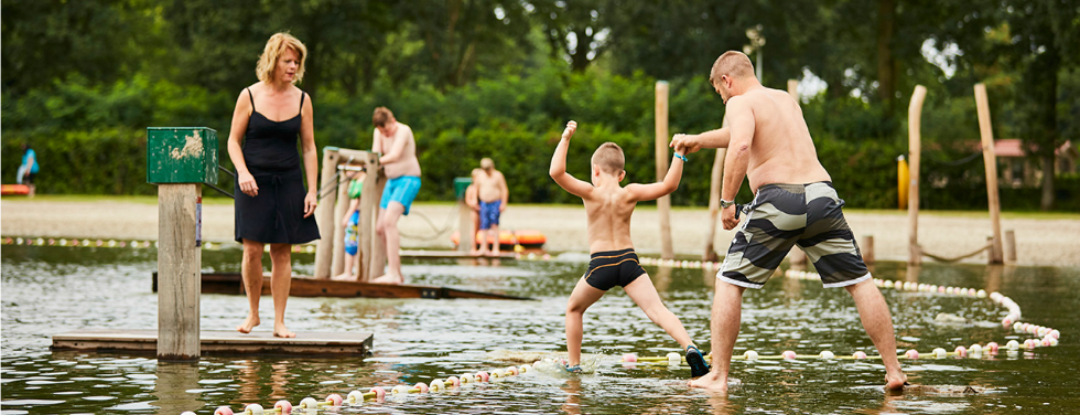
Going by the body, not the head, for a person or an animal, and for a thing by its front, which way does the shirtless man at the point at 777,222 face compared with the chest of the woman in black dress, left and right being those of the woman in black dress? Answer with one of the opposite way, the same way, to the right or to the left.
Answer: the opposite way

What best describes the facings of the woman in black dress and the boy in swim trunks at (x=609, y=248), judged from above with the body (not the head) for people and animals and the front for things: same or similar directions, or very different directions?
very different directions

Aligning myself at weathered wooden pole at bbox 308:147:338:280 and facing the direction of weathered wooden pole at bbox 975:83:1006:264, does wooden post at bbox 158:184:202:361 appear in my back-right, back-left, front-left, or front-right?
back-right

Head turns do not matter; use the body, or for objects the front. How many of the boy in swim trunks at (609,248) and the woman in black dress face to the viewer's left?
0

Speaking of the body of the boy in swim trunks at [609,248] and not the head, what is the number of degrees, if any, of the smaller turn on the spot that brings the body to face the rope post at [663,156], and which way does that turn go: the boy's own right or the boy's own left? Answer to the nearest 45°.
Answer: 0° — they already face it

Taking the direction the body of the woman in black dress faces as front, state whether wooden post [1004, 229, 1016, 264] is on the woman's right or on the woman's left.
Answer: on the woman's left

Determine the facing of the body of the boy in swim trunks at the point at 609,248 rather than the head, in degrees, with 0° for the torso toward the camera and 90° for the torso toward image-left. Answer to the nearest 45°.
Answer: approximately 180°

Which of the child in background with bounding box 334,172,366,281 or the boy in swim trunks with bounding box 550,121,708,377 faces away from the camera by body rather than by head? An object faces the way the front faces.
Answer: the boy in swim trunks

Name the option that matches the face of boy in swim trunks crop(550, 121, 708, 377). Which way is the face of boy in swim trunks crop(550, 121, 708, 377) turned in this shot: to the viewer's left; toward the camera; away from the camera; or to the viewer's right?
away from the camera

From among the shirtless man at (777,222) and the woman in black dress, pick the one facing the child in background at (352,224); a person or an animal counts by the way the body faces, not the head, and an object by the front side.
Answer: the shirtless man
